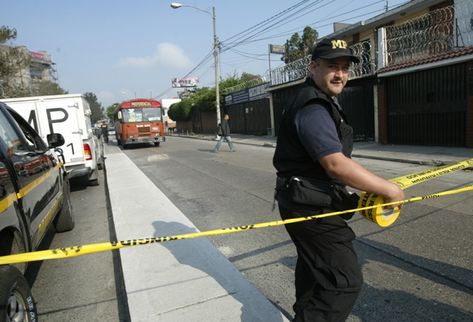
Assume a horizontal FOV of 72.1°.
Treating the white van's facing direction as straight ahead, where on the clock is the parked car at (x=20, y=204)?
The parked car is roughly at 6 o'clock from the white van.

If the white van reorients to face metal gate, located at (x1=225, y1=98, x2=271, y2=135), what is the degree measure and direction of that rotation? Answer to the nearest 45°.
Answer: approximately 45° to its right

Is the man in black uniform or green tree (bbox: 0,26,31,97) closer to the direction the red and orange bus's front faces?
the man in black uniform

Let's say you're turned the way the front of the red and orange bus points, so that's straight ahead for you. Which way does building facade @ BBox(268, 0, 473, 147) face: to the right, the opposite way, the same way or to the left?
to the right

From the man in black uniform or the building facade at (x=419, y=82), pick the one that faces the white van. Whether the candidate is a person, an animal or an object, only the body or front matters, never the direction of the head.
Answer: the building facade

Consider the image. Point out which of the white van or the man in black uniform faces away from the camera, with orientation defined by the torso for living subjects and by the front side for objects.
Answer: the white van

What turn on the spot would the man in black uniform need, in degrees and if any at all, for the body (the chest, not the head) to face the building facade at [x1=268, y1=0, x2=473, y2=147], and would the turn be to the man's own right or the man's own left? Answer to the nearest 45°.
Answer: approximately 90° to the man's own left

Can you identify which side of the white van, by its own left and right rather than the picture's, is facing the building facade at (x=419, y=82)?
right

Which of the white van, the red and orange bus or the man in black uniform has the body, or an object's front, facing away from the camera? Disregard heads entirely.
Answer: the white van

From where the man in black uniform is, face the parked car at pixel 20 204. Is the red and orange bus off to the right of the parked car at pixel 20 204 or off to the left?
right
